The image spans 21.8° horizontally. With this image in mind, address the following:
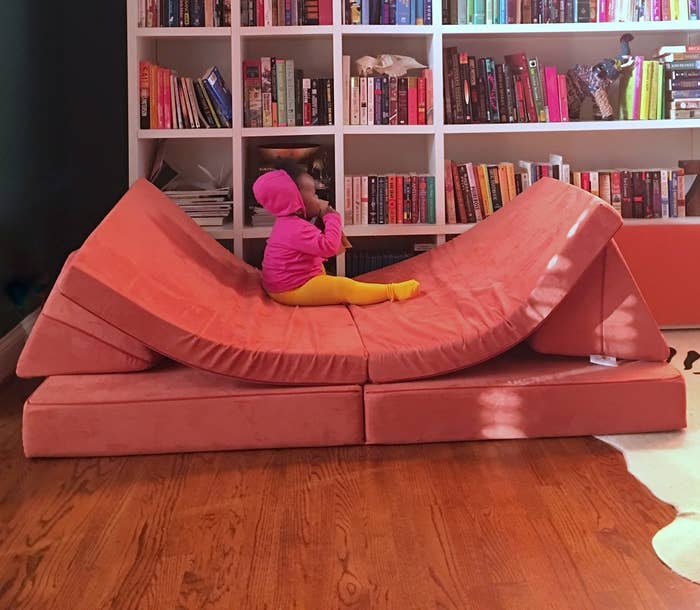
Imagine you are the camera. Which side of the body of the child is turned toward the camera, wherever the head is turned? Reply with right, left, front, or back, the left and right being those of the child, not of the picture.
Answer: right

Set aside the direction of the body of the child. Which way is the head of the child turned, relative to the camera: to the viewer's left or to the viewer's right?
to the viewer's right

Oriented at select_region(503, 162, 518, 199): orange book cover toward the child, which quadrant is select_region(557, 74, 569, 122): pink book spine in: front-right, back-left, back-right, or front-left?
back-left

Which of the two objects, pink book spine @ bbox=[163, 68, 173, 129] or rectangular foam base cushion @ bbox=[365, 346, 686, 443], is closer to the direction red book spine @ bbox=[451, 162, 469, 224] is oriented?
the rectangular foam base cushion

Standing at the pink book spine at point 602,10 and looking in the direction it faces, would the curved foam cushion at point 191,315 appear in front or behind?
in front
